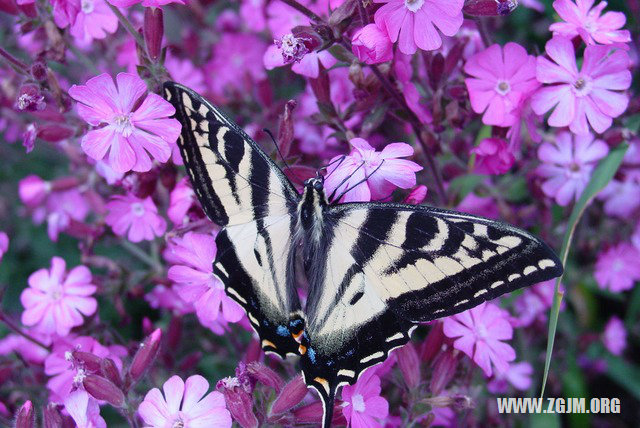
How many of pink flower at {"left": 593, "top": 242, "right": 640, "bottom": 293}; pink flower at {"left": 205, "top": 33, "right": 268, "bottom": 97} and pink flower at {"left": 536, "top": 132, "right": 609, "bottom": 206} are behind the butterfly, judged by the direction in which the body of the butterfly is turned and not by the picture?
0

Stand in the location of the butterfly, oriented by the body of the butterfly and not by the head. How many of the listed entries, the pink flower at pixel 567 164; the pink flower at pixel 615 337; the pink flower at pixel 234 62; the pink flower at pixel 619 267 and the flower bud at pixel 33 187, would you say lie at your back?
0

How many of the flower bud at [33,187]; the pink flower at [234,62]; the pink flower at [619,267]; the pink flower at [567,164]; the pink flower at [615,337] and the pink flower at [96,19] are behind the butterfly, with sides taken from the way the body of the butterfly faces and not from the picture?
0

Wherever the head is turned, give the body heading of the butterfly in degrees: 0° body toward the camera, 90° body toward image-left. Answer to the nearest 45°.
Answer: approximately 180°
